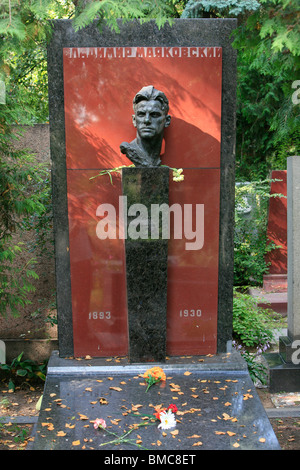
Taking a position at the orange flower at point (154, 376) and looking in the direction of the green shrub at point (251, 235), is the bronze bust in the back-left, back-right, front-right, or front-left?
front-left

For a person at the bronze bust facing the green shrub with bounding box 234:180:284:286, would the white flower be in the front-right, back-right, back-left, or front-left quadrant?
back-right

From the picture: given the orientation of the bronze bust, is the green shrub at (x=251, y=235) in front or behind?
behind

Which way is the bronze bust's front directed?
toward the camera

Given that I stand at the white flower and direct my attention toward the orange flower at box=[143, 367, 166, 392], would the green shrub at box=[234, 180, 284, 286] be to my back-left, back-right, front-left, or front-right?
front-right

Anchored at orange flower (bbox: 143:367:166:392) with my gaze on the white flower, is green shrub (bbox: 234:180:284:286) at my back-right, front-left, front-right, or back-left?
back-left
